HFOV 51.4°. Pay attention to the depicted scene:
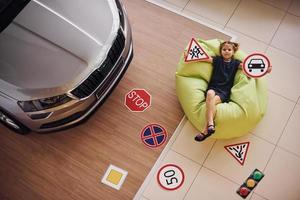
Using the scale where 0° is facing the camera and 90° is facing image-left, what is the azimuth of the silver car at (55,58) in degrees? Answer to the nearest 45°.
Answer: approximately 315°

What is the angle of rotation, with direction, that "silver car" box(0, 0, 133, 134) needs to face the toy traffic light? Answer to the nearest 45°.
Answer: approximately 45° to its left

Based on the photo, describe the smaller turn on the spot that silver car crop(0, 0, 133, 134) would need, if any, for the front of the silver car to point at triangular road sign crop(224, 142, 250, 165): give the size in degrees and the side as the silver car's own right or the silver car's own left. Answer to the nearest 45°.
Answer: approximately 45° to the silver car's own left

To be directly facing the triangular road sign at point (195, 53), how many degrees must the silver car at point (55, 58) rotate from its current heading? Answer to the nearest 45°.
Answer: approximately 45° to its left
